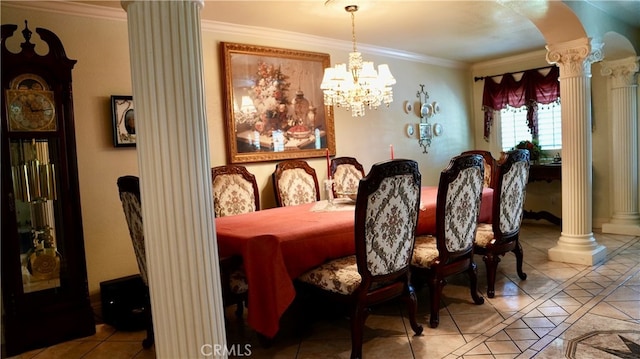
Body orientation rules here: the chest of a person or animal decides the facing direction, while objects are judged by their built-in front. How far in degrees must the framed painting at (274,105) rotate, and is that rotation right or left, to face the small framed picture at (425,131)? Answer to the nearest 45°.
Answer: approximately 90° to its left

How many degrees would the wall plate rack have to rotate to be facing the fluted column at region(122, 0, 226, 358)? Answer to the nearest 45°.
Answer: approximately 45° to its right

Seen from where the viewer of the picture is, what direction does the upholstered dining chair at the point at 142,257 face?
facing to the right of the viewer

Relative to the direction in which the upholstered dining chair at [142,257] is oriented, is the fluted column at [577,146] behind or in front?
in front

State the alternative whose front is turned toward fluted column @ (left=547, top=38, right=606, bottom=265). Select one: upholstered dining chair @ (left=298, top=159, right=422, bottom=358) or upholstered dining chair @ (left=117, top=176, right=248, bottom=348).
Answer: upholstered dining chair @ (left=117, top=176, right=248, bottom=348)

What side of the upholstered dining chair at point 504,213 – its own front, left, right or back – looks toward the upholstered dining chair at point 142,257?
left

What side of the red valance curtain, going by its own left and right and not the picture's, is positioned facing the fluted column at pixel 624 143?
left

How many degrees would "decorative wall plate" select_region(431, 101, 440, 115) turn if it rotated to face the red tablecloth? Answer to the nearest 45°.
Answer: approximately 45° to its right

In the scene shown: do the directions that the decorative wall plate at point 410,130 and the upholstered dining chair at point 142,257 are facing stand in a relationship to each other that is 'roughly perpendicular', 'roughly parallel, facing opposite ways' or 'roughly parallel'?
roughly perpendicular

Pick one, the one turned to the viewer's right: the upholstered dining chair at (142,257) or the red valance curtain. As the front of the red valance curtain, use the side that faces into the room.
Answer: the upholstered dining chair

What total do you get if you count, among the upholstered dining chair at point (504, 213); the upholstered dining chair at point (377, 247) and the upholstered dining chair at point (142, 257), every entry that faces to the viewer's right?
1

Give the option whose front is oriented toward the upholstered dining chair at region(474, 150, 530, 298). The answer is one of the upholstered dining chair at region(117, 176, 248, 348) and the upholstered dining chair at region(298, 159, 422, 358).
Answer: the upholstered dining chair at region(117, 176, 248, 348)

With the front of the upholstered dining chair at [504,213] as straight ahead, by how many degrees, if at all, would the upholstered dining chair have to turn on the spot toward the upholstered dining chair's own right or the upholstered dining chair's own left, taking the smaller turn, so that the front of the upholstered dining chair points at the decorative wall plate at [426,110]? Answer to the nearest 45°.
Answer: approximately 45° to the upholstered dining chair's own right

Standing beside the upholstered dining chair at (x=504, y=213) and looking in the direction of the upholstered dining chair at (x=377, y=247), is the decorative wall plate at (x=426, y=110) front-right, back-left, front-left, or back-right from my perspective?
back-right

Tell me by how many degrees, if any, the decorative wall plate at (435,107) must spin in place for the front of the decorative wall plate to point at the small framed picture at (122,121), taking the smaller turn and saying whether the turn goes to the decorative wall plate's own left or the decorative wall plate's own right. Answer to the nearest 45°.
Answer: approximately 90° to the decorative wall plate's own right

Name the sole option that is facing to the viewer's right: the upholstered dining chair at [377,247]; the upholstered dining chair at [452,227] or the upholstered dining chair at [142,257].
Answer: the upholstered dining chair at [142,257]

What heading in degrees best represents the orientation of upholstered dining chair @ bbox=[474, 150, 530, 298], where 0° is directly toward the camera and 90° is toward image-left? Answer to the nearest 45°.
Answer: approximately 135°

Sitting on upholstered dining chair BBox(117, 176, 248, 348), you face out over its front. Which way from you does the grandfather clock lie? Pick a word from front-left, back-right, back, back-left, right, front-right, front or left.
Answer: back-left

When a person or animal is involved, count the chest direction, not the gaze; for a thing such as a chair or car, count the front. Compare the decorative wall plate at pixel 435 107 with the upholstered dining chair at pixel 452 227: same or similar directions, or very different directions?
very different directions
